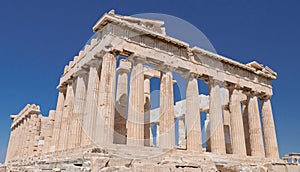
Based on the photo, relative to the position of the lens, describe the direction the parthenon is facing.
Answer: facing the viewer and to the right of the viewer
